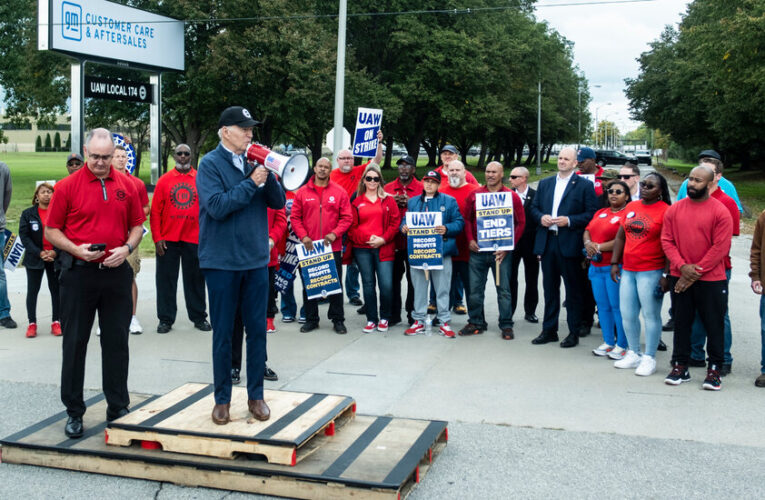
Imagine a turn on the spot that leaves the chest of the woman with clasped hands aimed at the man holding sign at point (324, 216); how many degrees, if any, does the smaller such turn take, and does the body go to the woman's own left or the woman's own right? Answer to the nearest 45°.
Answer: approximately 90° to the woman's own right

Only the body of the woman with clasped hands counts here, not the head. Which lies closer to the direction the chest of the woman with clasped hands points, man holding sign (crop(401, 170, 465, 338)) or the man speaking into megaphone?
the man speaking into megaphone

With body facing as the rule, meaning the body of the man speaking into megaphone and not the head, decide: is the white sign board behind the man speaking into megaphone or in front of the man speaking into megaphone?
behind

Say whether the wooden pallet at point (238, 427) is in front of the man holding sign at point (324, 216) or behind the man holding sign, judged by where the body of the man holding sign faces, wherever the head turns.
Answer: in front

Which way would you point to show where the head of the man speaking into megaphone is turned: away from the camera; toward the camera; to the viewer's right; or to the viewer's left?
to the viewer's right

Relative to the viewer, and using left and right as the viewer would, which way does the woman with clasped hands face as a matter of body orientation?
facing the viewer

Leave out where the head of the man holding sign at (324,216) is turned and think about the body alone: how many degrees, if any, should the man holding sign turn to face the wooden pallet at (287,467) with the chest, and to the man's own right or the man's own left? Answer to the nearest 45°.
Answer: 0° — they already face it

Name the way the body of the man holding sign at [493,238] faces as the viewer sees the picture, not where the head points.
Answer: toward the camera

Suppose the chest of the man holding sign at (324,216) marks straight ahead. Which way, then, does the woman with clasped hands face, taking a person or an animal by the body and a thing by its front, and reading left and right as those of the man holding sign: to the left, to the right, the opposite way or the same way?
the same way

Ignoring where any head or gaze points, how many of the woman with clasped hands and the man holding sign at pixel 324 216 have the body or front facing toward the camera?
2

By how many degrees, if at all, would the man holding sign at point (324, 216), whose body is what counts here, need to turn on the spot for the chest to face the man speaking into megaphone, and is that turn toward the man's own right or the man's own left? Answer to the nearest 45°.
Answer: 0° — they already face them

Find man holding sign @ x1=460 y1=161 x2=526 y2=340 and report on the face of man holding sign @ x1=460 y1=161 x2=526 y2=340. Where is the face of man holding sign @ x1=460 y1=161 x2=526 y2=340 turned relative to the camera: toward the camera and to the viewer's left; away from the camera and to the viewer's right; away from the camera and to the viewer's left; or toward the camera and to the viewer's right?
toward the camera and to the viewer's left

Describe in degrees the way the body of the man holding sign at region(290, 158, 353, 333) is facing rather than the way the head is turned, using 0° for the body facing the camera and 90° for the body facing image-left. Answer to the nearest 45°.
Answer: approximately 0°

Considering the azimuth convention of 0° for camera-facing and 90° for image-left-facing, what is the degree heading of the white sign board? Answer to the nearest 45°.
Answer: approximately 315°

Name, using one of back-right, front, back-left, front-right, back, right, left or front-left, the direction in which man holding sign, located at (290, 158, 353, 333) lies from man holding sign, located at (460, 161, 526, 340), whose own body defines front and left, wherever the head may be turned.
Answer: right

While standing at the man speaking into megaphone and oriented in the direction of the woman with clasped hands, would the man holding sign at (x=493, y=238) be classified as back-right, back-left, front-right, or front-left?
front-right
